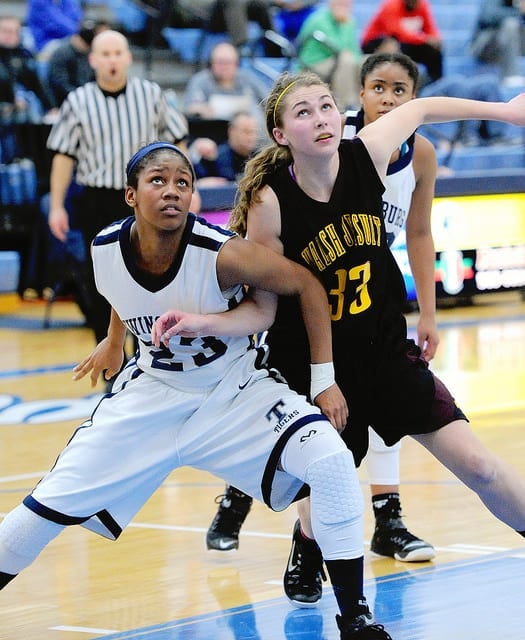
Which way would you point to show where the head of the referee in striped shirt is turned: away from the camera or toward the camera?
toward the camera

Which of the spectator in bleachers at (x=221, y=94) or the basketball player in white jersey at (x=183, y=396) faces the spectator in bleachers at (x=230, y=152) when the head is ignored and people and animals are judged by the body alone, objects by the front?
the spectator in bleachers at (x=221, y=94)

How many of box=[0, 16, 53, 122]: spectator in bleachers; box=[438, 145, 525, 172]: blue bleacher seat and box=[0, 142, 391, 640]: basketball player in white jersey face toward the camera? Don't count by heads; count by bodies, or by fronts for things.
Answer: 3

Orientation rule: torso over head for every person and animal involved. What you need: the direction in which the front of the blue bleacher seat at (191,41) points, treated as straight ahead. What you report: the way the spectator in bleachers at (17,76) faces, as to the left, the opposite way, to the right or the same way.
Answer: the same way

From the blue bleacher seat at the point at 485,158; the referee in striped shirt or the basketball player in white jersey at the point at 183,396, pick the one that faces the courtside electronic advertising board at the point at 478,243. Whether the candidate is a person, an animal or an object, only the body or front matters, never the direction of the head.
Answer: the blue bleacher seat

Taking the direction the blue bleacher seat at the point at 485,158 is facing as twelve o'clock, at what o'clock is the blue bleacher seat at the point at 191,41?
the blue bleacher seat at the point at 191,41 is roughly at 3 o'clock from the blue bleacher seat at the point at 485,158.

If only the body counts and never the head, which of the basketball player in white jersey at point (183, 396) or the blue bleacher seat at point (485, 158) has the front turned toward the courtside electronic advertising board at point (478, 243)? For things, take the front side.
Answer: the blue bleacher seat

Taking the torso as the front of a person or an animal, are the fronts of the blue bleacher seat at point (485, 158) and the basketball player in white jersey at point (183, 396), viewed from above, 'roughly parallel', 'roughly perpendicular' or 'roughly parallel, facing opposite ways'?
roughly parallel

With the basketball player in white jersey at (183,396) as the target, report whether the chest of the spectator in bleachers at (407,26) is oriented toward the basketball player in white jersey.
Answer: yes

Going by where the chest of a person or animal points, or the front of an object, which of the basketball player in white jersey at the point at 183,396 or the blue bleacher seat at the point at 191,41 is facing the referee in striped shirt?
the blue bleacher seat

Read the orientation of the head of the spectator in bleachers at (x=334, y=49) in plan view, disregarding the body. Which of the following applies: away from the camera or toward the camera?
toward the camera

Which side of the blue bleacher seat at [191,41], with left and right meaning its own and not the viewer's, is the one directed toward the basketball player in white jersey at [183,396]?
front

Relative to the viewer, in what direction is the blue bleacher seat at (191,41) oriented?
toward the camera

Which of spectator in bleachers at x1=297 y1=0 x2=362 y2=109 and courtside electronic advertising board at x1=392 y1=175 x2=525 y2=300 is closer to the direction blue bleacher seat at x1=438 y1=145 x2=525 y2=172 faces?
the courtside electronic advertising board

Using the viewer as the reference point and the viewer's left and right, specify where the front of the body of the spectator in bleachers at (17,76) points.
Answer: facing the viewer

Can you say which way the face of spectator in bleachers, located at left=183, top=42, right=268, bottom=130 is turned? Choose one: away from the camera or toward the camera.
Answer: toward the camera

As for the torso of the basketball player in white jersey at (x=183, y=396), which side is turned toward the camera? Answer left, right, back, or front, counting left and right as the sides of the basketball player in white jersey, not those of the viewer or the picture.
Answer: front

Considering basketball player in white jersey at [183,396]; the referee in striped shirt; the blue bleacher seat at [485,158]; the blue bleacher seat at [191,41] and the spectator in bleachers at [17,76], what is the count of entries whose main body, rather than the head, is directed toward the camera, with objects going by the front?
5

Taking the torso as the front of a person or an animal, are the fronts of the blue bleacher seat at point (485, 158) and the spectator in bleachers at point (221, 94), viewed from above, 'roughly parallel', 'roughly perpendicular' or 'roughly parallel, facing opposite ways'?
roughly parallel

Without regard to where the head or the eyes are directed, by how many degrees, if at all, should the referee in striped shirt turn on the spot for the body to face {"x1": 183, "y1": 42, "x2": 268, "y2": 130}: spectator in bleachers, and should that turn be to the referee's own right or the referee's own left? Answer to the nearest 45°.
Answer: approximately 180°

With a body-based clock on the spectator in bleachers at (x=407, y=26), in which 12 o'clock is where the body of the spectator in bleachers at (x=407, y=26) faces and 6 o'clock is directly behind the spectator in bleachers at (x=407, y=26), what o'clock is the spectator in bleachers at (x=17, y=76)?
the spectator in bleachers at (x=17, y=76) is roughly at 2 o'clock from the spectator in bleachers at (x=407, y=26).
